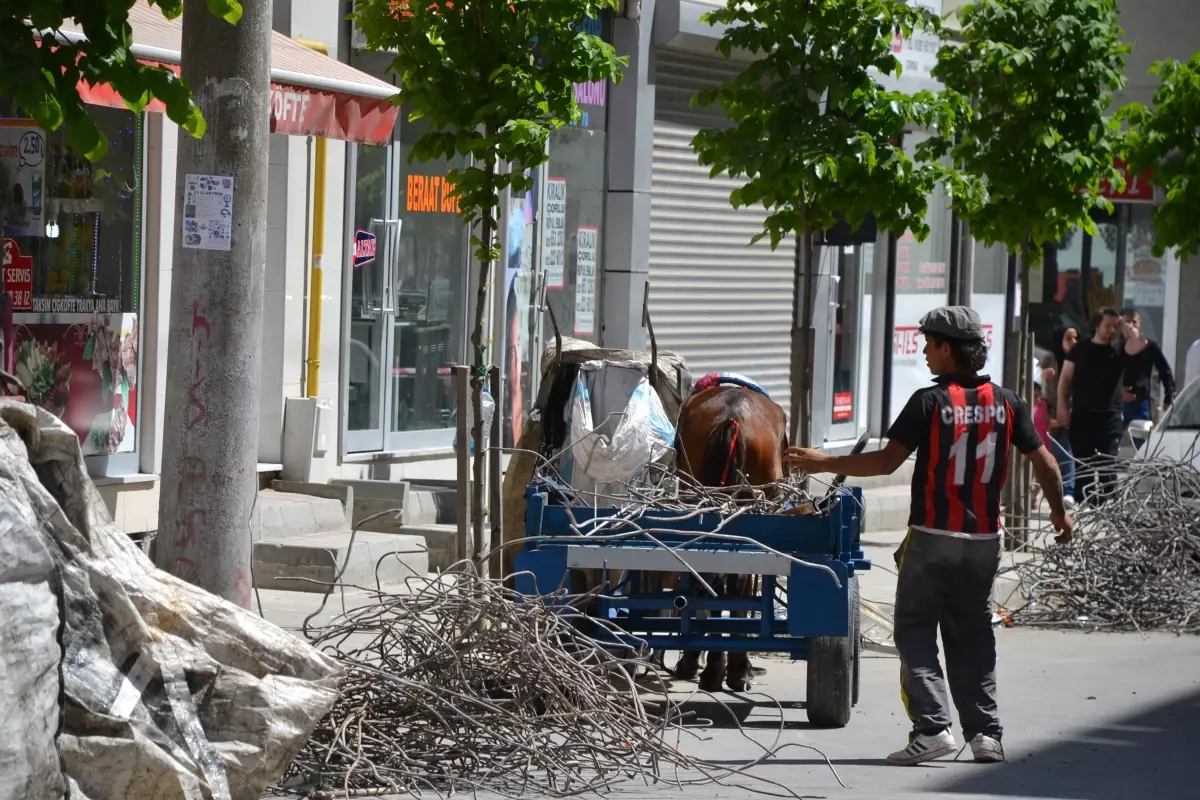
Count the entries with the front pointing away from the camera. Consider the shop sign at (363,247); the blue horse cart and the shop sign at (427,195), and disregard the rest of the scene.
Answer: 1

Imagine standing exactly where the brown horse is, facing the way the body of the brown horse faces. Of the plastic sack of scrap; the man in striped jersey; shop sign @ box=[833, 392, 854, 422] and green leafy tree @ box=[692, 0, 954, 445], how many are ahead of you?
2

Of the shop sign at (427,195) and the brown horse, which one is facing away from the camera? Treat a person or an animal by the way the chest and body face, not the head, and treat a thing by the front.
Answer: the brown horse

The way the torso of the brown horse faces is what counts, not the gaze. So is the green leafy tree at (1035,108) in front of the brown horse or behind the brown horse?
in front

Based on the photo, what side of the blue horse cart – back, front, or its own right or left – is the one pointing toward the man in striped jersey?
right

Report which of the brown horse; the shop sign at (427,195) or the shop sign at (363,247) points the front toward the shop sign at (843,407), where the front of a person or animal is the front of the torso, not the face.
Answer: the brown horse

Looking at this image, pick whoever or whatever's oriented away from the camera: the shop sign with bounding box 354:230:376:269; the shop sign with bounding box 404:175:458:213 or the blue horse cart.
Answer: the blue horse cart

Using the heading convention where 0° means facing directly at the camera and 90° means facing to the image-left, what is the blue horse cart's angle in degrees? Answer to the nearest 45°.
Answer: approximately 180°

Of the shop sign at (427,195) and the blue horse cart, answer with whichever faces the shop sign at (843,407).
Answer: the blue horse cart

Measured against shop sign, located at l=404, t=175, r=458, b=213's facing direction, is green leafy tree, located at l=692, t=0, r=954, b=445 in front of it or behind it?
in front

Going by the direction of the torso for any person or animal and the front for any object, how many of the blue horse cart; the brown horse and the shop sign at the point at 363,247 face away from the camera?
2

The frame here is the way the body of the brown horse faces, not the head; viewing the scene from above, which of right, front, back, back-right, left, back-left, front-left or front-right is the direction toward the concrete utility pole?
back-left

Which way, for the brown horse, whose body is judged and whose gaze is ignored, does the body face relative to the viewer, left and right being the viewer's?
facing away from the viewer

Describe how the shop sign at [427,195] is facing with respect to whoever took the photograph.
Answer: facing the viewer and to the right of the viewer

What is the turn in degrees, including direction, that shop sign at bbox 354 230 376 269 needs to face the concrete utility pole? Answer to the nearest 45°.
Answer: approximately 45° to its right

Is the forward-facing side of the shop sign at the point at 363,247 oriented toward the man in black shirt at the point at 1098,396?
no

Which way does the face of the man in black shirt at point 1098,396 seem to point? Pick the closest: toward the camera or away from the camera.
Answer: toward the camera

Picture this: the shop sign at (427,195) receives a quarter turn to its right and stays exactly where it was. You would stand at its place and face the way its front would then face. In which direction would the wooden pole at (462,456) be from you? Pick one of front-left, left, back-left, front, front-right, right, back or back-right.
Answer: front-left

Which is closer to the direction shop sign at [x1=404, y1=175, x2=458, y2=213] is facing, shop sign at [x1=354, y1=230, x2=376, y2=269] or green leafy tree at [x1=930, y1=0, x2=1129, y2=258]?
the green leafy tree

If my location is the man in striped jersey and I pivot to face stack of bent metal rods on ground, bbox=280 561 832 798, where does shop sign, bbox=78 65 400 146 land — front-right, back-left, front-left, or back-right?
front-right

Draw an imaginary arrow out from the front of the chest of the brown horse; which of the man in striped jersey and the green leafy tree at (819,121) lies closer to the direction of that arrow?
the green leafy tree
